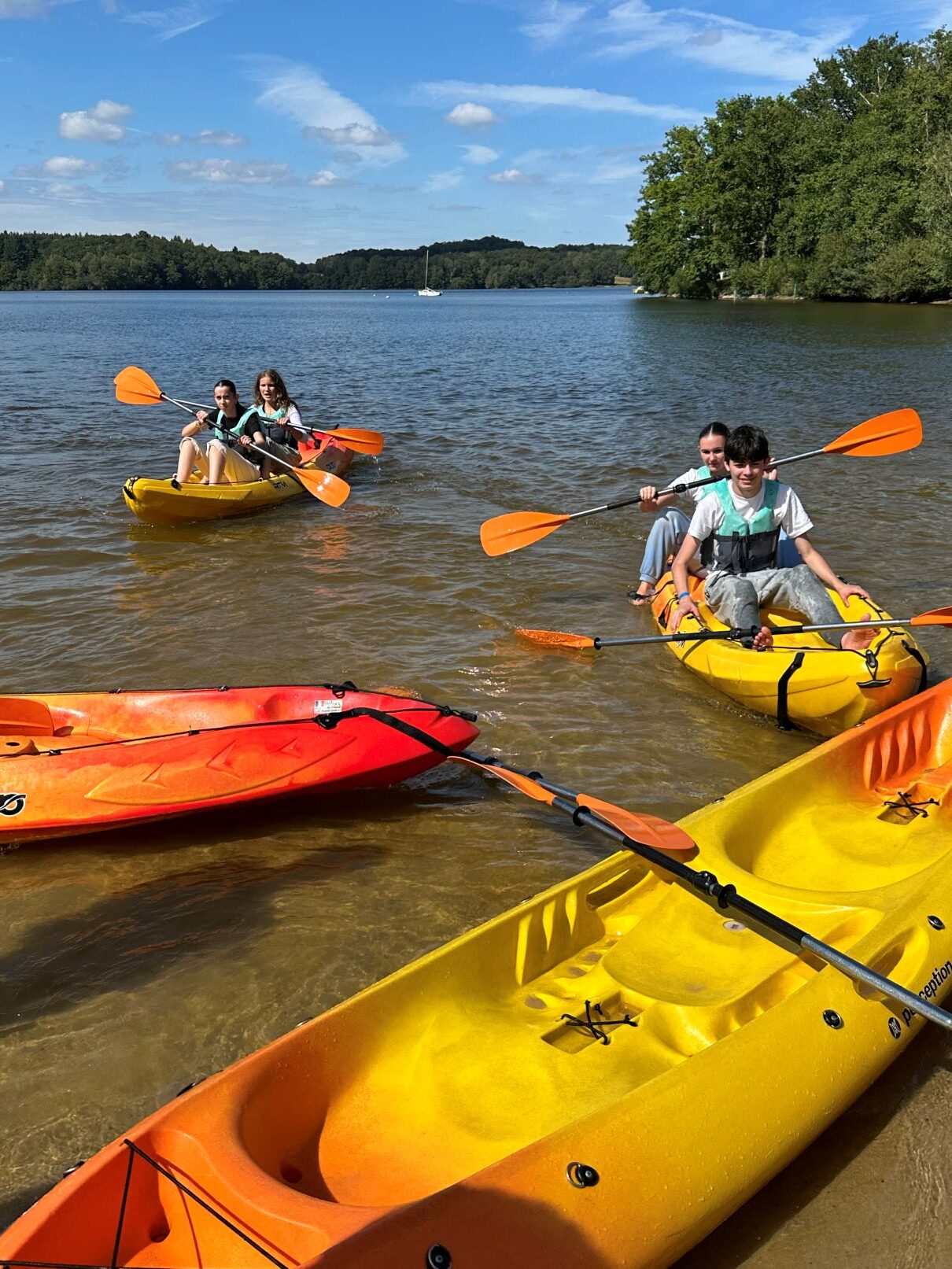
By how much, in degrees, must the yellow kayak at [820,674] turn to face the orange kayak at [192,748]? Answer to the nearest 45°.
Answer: approximately 90° to its right

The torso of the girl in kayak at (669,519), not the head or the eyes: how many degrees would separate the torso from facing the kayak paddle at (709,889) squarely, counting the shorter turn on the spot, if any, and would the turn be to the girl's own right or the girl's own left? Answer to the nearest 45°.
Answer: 0° — they already face it

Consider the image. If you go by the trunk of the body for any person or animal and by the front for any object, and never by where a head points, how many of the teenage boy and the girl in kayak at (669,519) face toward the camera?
2

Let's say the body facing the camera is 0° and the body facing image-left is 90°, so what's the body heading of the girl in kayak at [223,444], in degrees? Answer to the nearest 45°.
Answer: approximately 45°

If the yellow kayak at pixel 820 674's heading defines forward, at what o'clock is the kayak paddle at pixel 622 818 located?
The kayak paddle is roughly at 2 o'clock from the yellow kayak.

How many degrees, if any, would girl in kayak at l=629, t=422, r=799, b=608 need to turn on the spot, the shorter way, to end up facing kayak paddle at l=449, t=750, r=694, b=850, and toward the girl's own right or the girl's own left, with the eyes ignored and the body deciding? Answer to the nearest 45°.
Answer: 0° — they already face it
